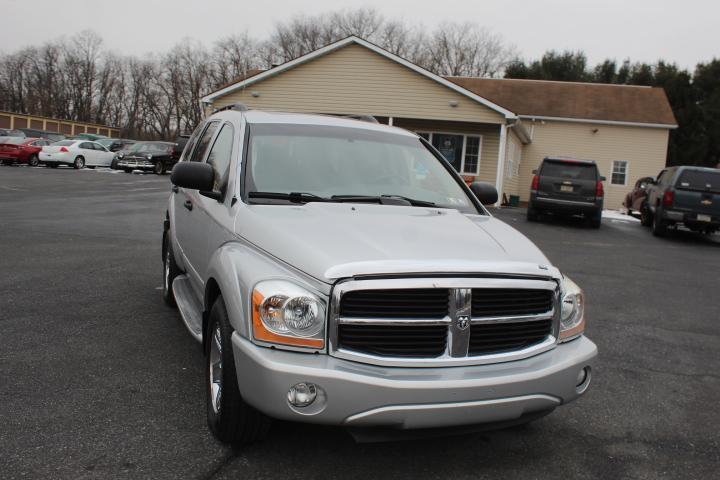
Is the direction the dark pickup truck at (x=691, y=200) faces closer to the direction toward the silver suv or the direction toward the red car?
the red car

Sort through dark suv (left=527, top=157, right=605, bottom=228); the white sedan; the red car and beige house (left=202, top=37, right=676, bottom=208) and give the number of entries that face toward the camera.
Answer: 1

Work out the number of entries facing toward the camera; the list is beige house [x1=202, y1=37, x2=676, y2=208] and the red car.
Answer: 1

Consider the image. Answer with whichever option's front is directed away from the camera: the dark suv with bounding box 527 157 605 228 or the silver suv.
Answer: the dark suv

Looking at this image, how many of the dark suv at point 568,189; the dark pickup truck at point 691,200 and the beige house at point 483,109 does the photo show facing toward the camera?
1

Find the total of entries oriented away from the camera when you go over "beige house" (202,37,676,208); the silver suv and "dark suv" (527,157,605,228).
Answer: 1

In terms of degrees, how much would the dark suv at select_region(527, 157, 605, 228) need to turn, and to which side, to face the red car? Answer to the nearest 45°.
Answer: approximately 90° to its left

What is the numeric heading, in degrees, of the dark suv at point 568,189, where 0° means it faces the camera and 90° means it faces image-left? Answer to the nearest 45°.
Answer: approximately 180°

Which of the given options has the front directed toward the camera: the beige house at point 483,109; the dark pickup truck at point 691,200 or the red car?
the beige house

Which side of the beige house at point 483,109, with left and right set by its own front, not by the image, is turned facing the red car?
right

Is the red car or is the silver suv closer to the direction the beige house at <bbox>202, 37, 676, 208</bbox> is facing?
the silver suv

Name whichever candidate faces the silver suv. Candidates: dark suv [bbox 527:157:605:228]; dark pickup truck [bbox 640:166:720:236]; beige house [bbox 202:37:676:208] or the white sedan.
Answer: the beige house

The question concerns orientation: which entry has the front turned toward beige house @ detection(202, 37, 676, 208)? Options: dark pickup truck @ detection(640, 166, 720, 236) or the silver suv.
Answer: the dark pickup truck

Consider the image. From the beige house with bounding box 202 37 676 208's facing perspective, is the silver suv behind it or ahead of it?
ahead
